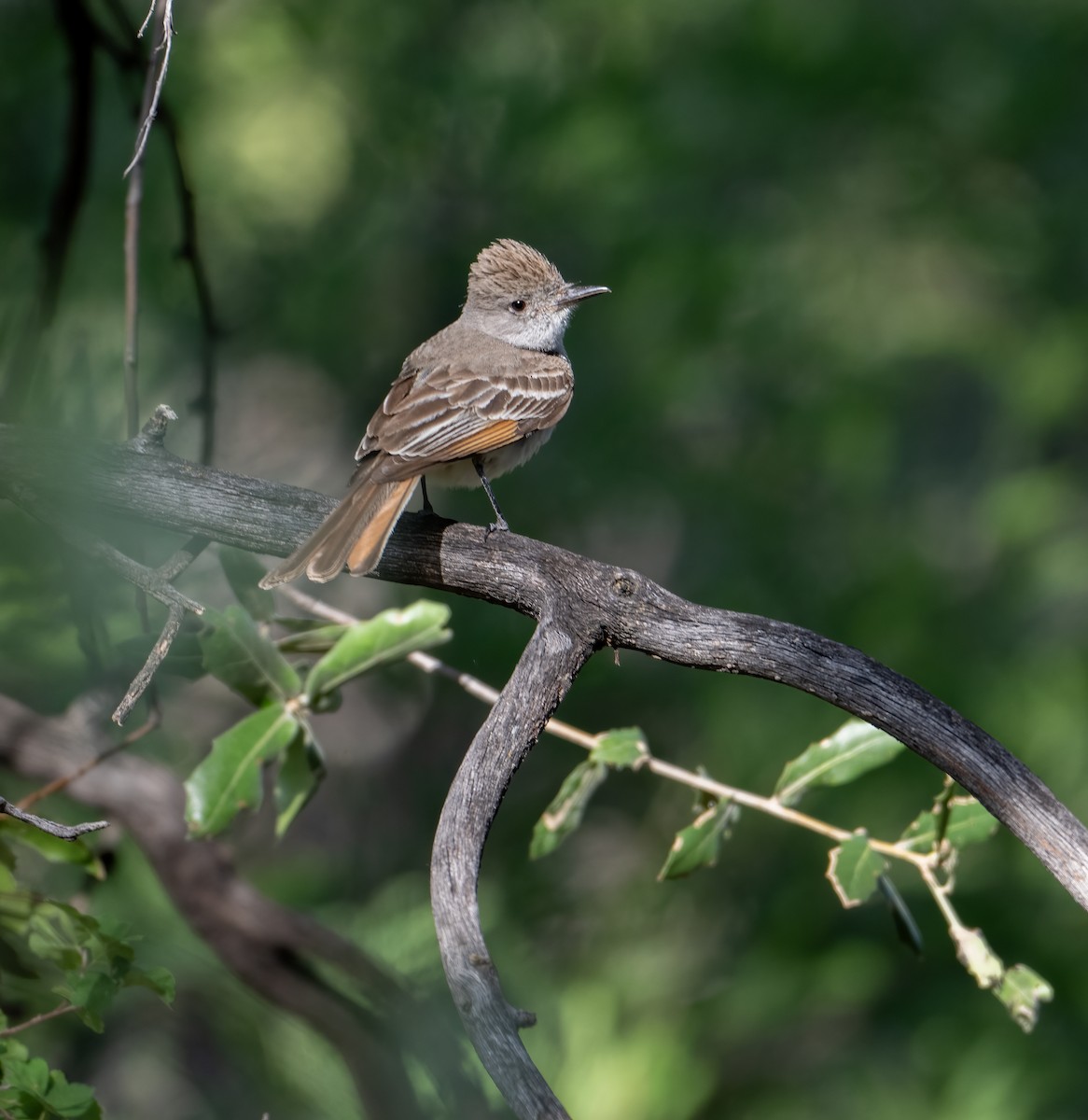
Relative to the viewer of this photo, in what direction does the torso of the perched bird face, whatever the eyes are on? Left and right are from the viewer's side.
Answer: facing away from the viewer and to the right of the viewer

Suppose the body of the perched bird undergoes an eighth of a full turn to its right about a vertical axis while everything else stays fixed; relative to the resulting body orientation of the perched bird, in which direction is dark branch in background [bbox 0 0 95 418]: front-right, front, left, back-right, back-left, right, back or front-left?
back

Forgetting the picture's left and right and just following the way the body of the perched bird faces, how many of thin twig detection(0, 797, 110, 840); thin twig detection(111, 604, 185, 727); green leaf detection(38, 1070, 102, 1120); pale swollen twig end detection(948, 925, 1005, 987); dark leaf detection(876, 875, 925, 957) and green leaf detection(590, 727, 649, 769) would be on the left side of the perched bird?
0

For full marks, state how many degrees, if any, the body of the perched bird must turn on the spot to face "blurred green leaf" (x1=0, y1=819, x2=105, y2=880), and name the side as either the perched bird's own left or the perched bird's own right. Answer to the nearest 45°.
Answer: approximately 135° to the perched bird's own right

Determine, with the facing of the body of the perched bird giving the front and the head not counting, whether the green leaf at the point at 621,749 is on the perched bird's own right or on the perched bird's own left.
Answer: on the perched bird's own right

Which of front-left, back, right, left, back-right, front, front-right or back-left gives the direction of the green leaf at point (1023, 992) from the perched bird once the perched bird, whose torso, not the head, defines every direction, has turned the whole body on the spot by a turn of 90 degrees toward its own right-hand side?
front

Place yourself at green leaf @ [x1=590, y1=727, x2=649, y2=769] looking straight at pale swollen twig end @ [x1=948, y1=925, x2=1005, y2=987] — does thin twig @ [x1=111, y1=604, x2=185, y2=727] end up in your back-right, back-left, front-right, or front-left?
back-right

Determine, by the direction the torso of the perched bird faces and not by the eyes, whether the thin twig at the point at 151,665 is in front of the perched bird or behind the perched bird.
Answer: behind

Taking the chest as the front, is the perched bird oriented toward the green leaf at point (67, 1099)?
no

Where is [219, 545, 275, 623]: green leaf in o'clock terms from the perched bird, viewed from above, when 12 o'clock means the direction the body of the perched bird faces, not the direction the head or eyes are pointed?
The green leaf is roughly at 5 o'clock from the perched bird.

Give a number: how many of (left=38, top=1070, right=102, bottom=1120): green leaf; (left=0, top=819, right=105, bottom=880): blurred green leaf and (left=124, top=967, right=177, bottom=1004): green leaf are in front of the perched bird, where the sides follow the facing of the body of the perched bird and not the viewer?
0

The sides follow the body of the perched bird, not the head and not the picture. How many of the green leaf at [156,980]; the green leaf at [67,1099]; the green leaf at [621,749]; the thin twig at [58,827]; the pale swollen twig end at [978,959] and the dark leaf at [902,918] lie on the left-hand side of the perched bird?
0

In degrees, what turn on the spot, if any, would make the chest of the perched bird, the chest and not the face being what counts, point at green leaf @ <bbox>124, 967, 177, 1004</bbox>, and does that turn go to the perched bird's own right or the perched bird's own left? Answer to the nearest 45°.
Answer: approximately 135° to the perched bird's own right

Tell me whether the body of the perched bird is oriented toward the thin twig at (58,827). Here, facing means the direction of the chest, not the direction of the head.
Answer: no

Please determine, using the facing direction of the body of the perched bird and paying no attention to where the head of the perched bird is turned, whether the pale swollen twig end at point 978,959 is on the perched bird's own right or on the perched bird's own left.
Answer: on the perched bird's own right

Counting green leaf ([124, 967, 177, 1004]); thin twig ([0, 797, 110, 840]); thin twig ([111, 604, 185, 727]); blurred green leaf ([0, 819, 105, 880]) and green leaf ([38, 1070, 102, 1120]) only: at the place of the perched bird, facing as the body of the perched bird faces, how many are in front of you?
0

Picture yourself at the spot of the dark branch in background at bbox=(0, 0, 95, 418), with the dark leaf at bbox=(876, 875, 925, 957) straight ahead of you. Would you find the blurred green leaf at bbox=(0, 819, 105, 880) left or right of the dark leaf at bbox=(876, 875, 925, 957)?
right

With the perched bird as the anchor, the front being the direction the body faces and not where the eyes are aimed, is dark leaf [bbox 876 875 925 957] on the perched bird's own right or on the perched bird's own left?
on the perched bird's own right
